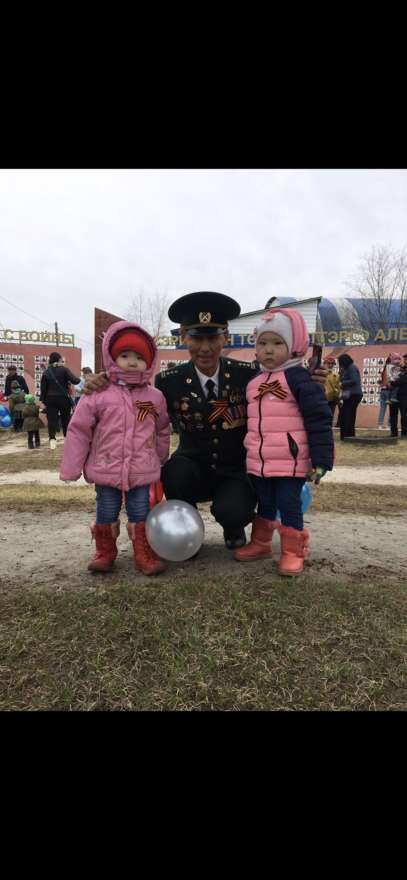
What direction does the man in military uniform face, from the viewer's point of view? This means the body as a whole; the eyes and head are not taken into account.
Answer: toward the camera

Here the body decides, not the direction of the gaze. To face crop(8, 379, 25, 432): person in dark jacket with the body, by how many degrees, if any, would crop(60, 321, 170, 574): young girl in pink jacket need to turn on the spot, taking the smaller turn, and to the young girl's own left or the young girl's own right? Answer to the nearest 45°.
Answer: approximately 180°

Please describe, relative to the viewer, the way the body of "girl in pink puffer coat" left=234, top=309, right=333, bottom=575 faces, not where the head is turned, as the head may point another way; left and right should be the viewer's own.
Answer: facing the viewer and to the left of the viewer

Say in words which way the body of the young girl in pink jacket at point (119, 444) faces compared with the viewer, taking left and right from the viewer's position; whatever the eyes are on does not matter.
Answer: facing the viewer

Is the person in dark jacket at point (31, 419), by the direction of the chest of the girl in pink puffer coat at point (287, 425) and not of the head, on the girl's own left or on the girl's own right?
on the girl's own right
